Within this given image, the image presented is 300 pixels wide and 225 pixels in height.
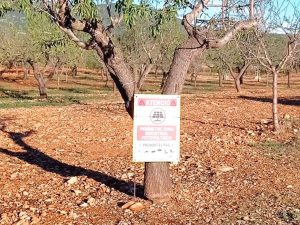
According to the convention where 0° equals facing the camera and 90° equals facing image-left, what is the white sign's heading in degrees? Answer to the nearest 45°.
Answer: approximately 0°

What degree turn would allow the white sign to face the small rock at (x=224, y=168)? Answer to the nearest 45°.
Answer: approximately 135° to its left

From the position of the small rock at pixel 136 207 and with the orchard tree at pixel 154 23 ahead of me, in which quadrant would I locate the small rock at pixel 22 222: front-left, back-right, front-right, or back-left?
back-left

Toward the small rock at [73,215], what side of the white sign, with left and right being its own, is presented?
right

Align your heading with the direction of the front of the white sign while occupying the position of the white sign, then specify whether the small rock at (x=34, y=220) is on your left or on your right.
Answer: on your right

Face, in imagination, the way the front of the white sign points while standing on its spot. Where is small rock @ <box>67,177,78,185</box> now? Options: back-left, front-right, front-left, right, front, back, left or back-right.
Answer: back-right

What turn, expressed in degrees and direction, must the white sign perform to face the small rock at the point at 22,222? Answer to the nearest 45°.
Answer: approximately 45° to its right
